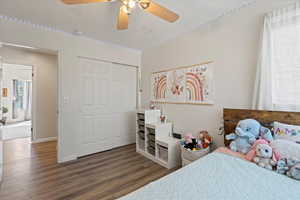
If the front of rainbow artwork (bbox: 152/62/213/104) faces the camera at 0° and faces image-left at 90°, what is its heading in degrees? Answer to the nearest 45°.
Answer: approximately 45°

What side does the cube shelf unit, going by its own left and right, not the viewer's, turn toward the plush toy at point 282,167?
left

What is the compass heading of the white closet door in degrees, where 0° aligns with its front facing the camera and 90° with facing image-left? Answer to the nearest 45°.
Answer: approximately 315°

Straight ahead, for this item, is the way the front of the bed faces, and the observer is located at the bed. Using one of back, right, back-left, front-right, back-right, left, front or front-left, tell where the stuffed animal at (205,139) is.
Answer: back-right

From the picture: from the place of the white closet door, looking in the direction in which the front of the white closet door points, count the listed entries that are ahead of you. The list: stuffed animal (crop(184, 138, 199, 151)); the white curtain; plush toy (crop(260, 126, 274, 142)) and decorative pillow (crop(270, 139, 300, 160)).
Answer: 4

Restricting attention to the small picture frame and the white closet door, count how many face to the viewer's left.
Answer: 0

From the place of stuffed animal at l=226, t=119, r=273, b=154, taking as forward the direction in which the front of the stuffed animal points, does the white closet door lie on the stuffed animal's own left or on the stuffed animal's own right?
on the stuffed animal's own right

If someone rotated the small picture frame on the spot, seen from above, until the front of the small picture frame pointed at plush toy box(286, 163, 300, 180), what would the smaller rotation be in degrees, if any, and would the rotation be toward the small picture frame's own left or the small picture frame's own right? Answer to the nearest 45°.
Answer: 0° — it already faces it

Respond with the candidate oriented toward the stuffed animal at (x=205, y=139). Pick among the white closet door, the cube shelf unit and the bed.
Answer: the white closet door

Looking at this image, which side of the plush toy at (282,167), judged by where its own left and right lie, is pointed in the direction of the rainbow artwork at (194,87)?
right
